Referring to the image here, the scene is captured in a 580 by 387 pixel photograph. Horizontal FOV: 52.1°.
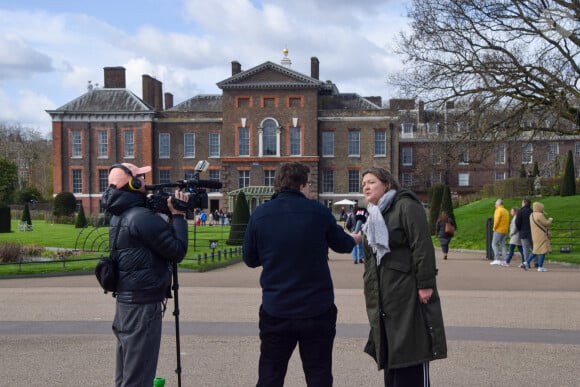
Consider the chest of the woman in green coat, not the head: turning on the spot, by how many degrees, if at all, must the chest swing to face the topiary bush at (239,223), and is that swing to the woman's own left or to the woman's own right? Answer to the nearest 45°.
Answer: approximately 135° to the woman's own right

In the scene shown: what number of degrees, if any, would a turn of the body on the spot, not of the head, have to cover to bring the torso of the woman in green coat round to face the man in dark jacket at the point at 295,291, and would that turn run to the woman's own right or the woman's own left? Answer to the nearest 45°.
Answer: approximately 45° to the woman's own right

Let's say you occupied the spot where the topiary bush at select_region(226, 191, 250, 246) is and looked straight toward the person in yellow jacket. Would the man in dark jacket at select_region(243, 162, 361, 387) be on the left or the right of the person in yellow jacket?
right

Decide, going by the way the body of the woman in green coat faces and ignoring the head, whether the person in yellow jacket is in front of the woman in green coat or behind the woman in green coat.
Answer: behind

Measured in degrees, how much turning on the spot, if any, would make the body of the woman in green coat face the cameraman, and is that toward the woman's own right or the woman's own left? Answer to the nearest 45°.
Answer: approximately 45° to the woman's own right

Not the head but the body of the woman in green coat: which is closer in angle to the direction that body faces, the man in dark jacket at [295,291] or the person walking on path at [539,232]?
the man in dark jacket

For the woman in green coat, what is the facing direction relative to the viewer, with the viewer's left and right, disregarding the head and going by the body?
facing the viewer and to the left of the viewer

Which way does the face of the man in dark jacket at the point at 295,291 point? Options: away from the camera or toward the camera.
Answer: away from the camera

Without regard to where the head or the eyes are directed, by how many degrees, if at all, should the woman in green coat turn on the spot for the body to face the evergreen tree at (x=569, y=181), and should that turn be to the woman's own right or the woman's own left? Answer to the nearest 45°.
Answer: approximately 135° to the woman's own right

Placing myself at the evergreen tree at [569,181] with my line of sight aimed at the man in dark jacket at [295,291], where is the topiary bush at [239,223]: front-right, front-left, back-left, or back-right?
front-right

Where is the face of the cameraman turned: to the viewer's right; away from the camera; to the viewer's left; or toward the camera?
to the viewer's right

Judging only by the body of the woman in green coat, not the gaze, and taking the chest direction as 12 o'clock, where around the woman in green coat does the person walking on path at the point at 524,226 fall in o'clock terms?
The person walking on path is roughly at 5 o'clock from the woman in green coat.
